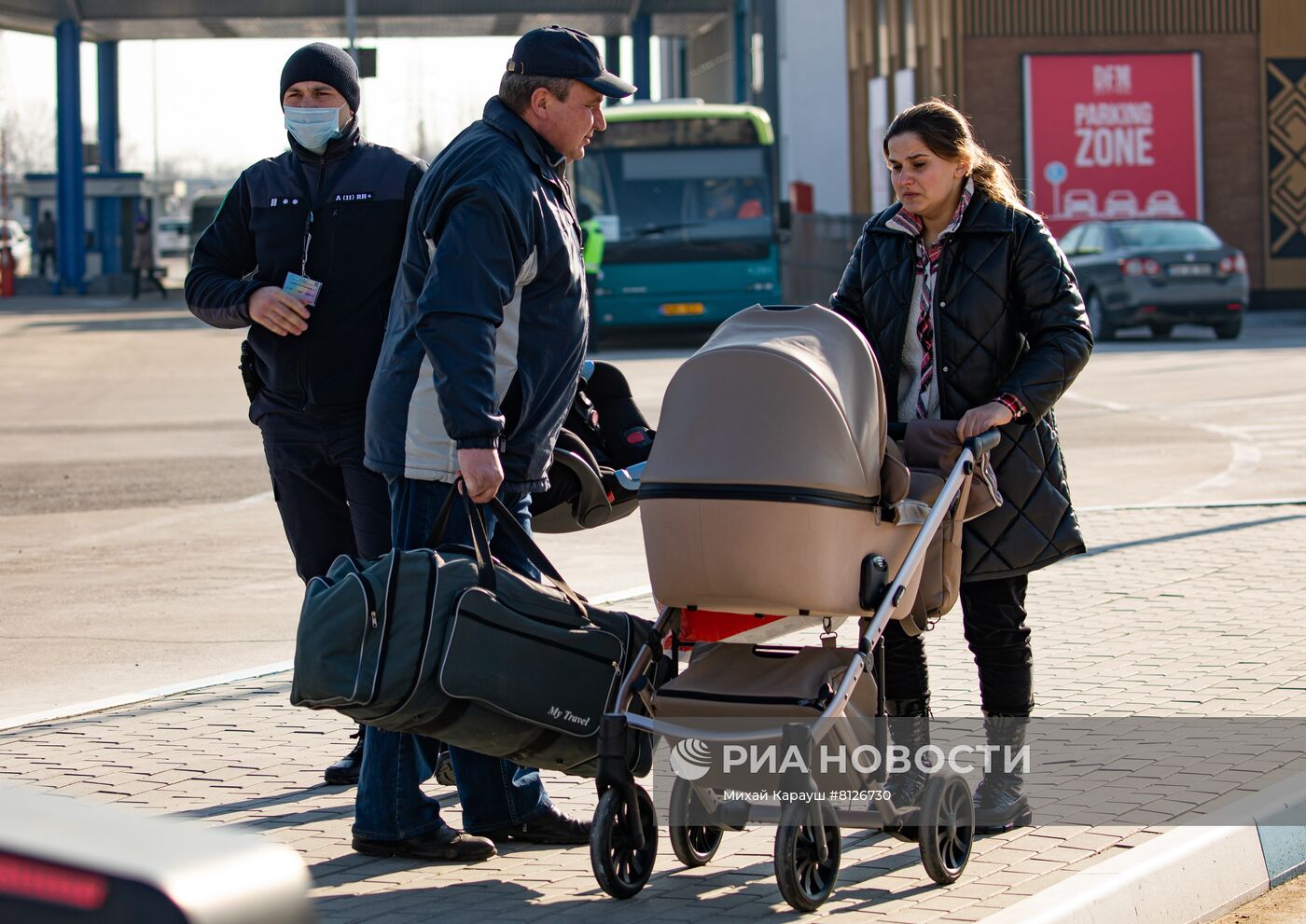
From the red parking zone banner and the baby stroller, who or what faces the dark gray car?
the red parking zone banner

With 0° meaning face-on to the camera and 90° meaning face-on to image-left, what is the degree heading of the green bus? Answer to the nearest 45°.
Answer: approximately 0°

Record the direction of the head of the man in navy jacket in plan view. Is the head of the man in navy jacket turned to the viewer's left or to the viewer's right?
to the viewer's right

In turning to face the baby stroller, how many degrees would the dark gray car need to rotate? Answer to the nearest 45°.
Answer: approximately 135° to its left

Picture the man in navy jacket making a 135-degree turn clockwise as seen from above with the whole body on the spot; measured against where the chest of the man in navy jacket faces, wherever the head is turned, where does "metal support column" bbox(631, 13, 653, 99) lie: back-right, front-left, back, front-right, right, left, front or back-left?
back-right

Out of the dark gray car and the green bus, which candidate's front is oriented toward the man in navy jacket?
the green bus

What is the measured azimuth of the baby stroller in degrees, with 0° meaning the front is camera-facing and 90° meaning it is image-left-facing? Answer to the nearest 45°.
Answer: approximately 45°

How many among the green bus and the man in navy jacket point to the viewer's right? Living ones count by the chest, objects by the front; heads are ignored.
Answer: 1

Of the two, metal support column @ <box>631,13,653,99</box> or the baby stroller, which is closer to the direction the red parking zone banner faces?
the baby stroller

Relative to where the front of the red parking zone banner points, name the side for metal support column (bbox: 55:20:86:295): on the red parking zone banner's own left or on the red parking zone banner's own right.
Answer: on the red parking zone banner's own right

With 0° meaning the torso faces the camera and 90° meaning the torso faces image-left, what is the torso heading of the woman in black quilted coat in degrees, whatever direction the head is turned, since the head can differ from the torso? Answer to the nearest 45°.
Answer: approximately 45°

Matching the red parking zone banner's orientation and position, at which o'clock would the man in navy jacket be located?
The man in navy jacket is roughly at 12 o'clock from the red parking zone banner.

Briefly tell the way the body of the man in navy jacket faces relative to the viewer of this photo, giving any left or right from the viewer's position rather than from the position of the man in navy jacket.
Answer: facing to the right of the viewer
